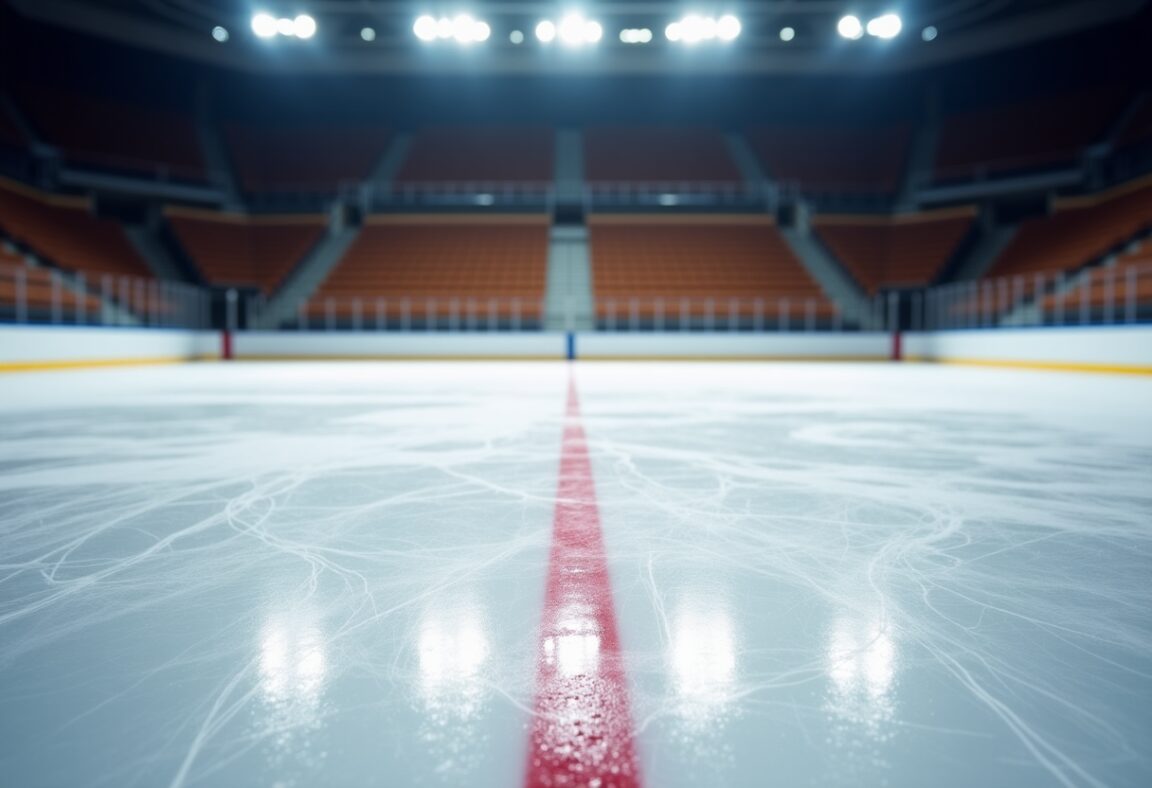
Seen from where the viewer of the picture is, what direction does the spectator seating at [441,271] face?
facing the viewer

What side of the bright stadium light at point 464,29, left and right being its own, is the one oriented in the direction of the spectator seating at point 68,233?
right

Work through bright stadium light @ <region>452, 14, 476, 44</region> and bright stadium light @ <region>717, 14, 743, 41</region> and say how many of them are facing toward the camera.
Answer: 2

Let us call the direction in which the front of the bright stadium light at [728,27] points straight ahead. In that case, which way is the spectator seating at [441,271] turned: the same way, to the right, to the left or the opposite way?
the same way

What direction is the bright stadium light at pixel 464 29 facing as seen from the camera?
toward the camera

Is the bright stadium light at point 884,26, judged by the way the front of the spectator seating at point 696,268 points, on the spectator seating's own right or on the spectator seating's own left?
on the spectator seating's own left

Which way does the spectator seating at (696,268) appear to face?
toward the camera

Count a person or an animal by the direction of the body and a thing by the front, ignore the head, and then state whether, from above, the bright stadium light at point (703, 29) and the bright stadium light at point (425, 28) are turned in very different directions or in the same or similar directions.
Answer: same or similar directions
